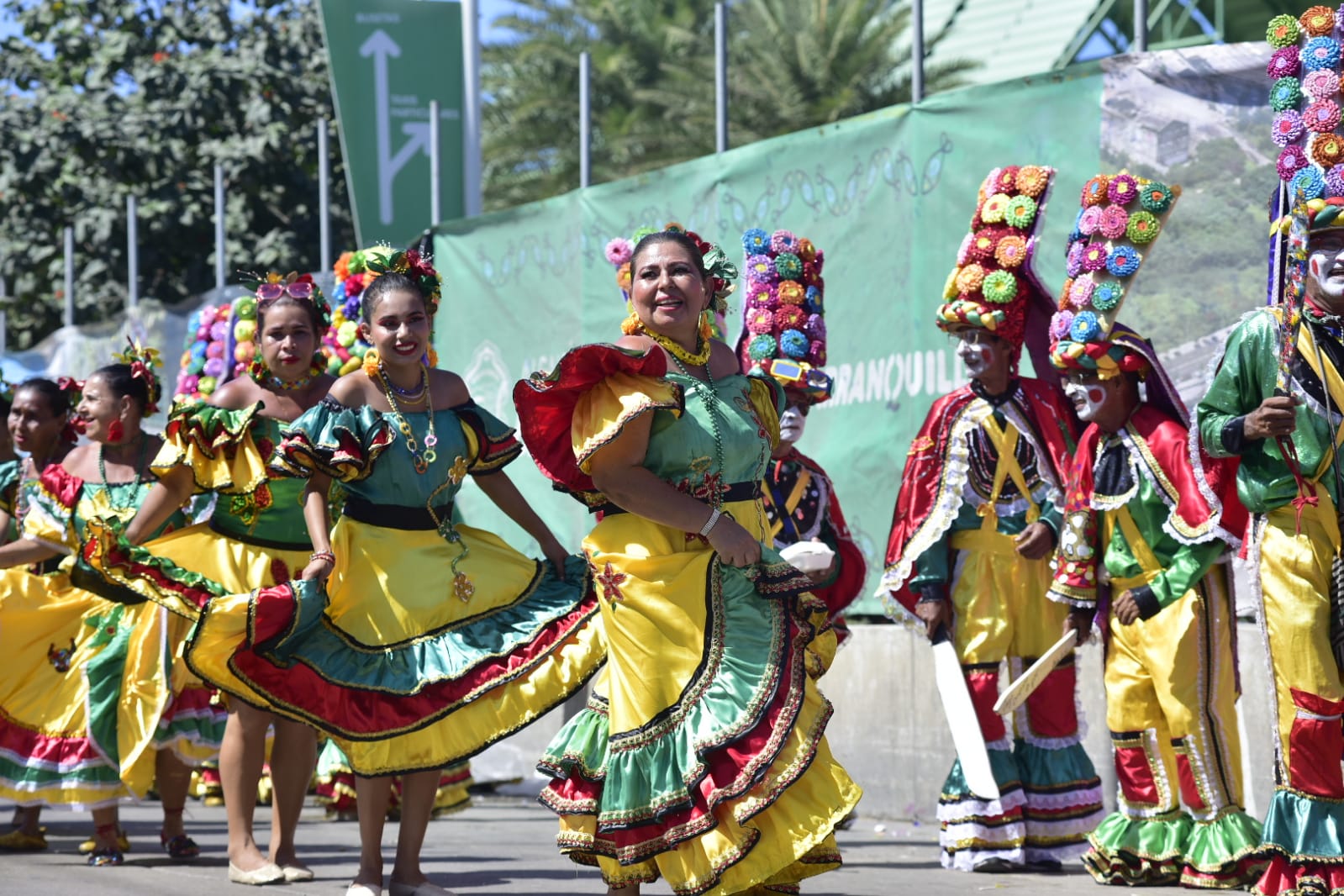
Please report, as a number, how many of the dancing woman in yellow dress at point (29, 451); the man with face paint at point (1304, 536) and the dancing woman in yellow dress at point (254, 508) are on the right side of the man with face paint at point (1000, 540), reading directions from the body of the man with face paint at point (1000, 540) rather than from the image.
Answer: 2

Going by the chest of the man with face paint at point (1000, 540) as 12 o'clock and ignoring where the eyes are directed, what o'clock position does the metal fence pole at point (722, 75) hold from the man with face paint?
The metal fence pole is roughly at 5 o'clock from the man with face paint.

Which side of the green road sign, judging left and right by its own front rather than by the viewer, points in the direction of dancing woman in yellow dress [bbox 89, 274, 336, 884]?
front

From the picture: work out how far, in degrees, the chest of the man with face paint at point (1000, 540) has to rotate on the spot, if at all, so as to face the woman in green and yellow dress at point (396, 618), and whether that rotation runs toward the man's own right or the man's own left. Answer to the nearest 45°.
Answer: approximately 45° to the man's own right

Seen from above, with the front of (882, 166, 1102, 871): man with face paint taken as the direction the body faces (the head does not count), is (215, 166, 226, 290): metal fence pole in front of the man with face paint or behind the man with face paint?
behind

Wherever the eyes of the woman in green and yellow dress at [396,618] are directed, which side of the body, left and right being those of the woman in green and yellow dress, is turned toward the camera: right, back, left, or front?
front

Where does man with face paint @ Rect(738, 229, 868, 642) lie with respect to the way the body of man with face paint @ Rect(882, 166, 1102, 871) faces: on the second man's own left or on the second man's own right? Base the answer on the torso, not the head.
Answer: on the second man's own right

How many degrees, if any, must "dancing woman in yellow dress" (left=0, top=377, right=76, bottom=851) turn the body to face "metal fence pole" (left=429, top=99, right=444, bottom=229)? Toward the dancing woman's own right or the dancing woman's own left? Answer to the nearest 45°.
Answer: approximately 180°

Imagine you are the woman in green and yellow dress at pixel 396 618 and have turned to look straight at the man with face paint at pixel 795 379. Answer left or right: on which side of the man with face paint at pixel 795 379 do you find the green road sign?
left

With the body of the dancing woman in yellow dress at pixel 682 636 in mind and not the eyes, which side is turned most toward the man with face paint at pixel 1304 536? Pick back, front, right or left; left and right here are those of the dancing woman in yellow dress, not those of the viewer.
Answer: left

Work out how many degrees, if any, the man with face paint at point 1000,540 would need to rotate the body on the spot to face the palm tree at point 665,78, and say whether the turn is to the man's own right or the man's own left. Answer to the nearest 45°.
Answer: approximately 180°

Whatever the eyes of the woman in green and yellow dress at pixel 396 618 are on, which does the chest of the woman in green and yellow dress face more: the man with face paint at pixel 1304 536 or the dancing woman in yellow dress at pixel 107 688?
the man with face paint

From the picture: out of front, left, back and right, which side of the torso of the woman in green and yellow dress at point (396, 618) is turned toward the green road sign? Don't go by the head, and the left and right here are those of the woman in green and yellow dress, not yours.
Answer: back

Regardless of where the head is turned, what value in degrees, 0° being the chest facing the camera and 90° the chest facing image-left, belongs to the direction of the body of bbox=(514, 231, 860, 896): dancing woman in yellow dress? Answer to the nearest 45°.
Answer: approximately 315°

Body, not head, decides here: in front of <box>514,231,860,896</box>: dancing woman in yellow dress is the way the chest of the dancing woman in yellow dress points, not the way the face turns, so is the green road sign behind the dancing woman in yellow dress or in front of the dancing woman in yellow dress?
behind
